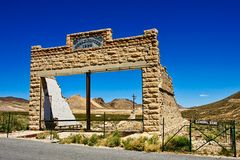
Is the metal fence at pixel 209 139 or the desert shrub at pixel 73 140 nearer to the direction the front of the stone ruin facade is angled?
the desert shrub

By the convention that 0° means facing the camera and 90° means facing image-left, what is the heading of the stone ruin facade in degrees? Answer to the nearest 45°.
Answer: approximately 45°

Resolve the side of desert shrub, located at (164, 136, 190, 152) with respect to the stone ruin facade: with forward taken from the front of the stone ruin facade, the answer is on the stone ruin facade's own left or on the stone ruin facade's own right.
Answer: on the stone ruin facade's own left

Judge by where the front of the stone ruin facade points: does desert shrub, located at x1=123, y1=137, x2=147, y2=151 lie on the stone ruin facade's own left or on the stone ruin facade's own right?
on the stone ruin facade's own left

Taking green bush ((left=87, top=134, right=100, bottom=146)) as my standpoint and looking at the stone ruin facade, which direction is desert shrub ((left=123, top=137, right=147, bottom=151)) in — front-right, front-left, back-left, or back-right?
back-right

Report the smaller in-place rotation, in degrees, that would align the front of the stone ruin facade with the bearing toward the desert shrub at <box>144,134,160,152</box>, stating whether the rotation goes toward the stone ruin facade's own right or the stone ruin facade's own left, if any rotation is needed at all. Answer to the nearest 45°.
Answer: approximately 45° to the stone ruin facade's own left

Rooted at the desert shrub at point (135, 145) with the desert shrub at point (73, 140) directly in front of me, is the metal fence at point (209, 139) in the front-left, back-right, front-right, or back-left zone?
back-right

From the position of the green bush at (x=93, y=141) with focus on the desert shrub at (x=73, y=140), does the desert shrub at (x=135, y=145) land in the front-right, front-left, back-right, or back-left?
back-left
